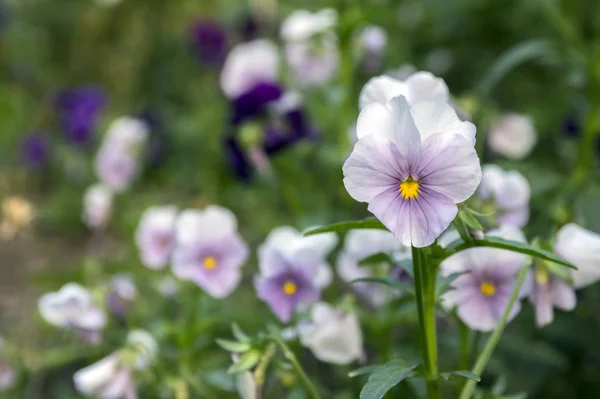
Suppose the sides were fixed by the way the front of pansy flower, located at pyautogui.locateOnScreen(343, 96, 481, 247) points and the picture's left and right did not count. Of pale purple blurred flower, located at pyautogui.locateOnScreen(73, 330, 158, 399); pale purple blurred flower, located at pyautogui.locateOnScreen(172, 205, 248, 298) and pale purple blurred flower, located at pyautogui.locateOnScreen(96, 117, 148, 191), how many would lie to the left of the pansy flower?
0

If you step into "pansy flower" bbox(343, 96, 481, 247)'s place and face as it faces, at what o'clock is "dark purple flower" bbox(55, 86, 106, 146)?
The dark purple flower is roughly at 5 o'clock from the pansy flower.

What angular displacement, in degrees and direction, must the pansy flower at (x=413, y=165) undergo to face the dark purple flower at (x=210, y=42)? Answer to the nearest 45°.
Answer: approximately 180°

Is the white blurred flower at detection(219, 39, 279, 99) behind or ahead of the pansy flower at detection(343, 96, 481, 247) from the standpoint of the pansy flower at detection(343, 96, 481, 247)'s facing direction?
behind

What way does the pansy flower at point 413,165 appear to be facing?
toward the camera

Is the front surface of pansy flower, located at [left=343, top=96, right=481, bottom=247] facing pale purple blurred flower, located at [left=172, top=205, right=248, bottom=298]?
no

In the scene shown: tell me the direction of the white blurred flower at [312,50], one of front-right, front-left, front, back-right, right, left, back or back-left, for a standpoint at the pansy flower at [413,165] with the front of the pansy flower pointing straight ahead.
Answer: back

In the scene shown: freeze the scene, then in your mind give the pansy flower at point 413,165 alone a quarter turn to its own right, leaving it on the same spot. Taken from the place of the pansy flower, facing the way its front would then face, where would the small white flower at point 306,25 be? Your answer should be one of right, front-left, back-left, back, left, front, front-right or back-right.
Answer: right

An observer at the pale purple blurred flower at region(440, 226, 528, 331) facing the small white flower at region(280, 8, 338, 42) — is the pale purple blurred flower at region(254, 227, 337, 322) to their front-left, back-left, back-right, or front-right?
front-left

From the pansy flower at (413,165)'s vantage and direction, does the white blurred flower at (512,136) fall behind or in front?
behind

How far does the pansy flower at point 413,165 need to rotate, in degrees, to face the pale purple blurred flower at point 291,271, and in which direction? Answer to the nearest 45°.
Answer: approximately 135° to its right

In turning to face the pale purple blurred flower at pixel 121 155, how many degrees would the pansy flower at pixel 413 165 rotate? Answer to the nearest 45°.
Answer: approximately 135° to its right

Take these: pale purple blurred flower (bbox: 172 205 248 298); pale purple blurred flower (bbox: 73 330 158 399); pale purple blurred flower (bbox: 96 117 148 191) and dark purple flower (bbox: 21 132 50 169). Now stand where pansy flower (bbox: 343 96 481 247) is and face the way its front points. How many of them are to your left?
0

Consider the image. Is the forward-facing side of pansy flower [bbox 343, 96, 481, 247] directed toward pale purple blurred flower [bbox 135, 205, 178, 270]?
no

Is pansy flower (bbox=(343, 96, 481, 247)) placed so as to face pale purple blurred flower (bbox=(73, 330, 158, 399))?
no
